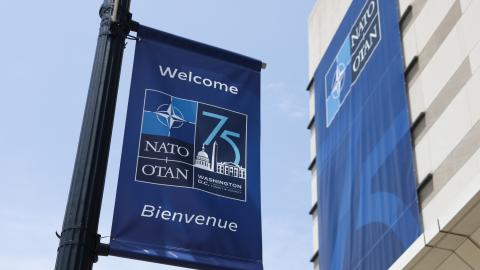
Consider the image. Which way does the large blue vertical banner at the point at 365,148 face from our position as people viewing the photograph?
facing the viewer and to the left of the viewer

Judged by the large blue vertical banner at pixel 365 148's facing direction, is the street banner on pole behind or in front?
in front

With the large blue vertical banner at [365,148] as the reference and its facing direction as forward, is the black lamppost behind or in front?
in front
